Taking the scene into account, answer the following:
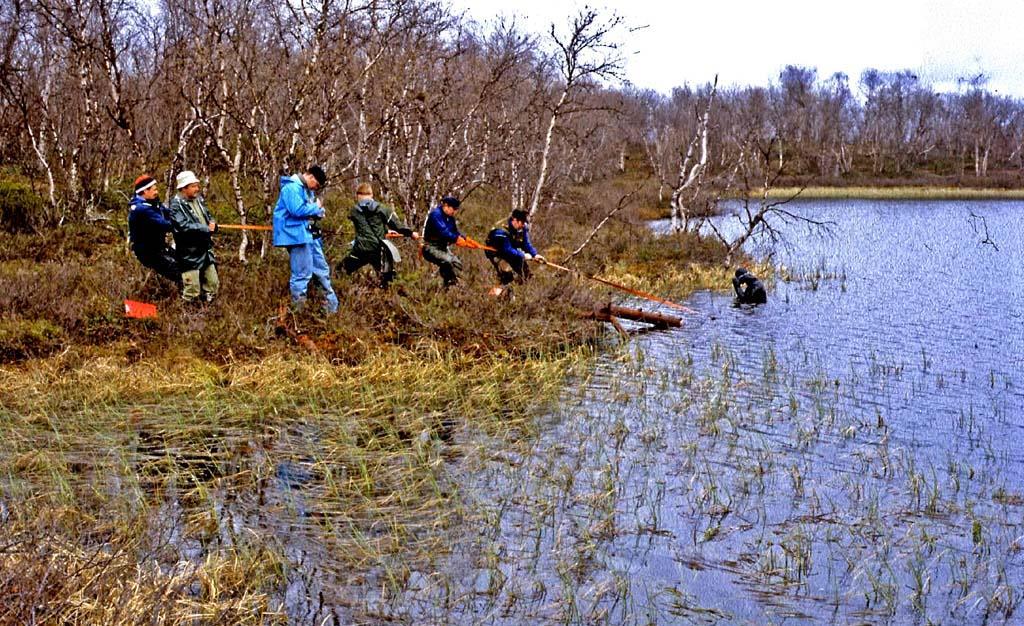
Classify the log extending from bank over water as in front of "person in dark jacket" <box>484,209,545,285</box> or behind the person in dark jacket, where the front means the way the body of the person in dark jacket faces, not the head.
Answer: in front

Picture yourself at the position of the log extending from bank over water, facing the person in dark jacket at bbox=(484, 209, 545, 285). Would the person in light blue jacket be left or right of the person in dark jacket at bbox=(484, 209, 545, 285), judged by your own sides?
left

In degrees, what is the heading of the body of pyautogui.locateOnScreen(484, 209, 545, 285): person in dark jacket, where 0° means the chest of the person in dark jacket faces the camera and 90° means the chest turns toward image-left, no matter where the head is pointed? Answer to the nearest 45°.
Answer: approximately 315°

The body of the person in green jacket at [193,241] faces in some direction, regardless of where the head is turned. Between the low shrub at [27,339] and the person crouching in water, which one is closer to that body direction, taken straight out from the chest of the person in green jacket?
the person crouching in water

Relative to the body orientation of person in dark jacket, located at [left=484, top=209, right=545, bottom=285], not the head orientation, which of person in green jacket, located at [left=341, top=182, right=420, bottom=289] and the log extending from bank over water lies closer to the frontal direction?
the log extending from bank over water

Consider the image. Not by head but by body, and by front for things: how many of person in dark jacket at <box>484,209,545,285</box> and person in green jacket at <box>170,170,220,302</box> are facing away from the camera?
0

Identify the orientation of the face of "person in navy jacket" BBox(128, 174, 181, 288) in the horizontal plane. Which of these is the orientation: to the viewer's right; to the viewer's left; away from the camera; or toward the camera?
to the viewer's right
